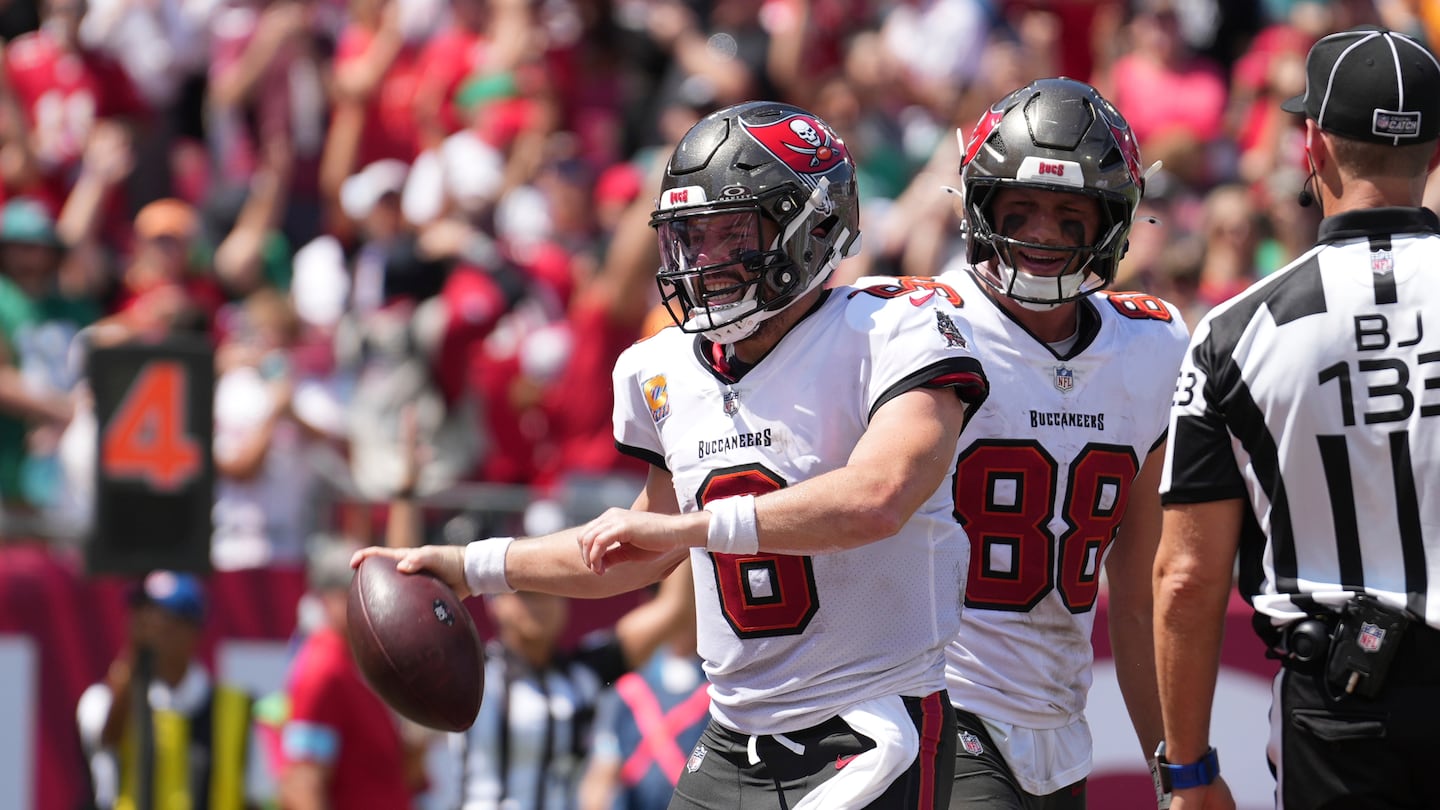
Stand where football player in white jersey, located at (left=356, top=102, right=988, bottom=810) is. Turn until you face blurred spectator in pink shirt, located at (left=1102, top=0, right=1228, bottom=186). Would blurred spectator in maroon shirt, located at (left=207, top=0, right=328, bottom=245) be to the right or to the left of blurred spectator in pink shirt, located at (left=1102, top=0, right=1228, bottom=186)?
left

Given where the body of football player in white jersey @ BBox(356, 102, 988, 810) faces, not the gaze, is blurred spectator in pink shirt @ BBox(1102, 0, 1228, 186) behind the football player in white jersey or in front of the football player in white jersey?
behind

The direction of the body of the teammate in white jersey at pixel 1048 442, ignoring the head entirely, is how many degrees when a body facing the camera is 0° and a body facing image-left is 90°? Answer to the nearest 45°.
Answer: approximately 0°

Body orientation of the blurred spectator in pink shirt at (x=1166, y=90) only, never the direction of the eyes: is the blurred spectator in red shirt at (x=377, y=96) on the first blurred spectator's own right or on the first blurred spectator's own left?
on the first blurred spectator's own right

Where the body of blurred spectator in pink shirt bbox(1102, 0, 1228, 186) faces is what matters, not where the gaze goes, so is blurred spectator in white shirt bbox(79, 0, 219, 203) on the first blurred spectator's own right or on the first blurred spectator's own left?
on the first blurred spectator's own right

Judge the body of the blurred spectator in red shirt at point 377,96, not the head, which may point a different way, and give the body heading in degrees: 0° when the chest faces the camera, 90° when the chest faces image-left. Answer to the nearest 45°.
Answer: approximately 0°

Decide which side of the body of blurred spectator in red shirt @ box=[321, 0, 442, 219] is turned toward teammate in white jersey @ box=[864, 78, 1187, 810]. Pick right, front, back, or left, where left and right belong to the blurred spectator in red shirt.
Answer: front

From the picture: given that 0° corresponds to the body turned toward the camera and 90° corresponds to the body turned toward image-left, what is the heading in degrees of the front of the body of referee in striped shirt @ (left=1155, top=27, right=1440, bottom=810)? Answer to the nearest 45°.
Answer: approximately 180°

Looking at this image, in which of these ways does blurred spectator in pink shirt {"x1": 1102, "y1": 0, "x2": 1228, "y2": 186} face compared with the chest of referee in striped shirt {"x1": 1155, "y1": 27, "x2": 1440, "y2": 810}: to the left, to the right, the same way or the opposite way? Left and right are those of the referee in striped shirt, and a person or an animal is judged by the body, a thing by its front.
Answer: the opposite way
